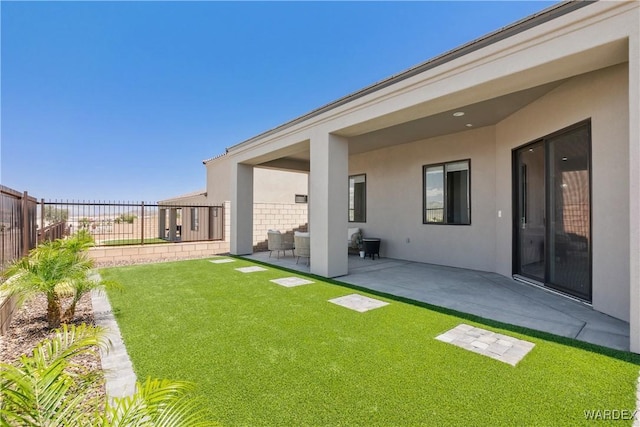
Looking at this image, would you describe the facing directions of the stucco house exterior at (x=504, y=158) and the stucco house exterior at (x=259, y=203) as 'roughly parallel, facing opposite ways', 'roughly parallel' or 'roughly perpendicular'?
roughly parallel

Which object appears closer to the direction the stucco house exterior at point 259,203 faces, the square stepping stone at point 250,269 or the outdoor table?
the square stepping stone

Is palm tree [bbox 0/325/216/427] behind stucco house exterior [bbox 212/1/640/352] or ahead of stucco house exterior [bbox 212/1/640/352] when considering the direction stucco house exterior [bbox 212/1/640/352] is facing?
ahead

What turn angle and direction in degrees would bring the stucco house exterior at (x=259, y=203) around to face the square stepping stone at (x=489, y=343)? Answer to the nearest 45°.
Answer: approximately 90° to its left

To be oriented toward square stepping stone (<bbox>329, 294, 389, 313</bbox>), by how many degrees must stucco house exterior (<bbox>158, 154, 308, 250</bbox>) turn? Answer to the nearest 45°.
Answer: approximately 90° to its left

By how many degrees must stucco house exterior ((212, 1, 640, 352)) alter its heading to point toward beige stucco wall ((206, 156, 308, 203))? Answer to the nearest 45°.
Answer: approximately 90° to its right

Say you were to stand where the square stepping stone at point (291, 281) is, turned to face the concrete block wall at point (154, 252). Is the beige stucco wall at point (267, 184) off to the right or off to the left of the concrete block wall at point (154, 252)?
right

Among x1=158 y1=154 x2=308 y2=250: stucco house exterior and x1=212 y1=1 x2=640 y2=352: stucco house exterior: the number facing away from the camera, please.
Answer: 0

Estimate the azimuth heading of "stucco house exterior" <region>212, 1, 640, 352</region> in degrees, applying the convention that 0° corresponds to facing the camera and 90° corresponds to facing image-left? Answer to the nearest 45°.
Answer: approximately 45°
